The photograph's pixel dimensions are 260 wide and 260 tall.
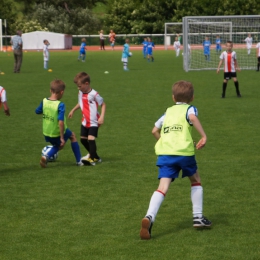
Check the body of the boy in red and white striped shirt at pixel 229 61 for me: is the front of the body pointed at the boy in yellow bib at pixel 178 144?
yes

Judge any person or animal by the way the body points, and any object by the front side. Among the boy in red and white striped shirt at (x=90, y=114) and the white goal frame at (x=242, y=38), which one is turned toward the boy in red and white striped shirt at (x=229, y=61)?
the white goal frame

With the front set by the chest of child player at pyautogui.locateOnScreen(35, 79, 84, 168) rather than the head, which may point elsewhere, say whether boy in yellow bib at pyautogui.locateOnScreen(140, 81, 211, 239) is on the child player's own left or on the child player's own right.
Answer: on the child player's own right

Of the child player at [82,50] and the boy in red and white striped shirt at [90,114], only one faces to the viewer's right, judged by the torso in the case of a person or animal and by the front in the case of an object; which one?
the child player

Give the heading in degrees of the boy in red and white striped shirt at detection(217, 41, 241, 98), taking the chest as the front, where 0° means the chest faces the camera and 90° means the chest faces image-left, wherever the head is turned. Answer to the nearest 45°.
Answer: approximately 0°

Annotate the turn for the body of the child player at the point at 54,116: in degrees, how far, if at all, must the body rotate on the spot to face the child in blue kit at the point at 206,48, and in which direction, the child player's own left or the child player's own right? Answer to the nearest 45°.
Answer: approximately 45° to the child player's own left

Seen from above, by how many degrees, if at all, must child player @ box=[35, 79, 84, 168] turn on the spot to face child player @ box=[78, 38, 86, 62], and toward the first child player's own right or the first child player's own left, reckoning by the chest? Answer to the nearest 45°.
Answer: approximately 45° to the first child player's own left

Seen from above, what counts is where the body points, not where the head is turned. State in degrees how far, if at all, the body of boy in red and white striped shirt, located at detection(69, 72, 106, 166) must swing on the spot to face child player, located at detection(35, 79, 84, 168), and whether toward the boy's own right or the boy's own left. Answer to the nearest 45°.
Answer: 0° — they already face them

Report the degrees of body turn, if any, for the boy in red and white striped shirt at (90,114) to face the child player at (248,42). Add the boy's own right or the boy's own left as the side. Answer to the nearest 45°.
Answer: approximately 135° to the boy's own right

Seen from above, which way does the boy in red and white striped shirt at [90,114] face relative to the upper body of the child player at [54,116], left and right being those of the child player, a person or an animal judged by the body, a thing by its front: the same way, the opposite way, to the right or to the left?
the opposite way

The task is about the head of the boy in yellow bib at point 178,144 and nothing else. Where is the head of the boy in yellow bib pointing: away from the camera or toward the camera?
away from the camera

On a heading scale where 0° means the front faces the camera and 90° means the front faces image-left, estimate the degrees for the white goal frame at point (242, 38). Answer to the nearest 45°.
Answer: approximately 0°
